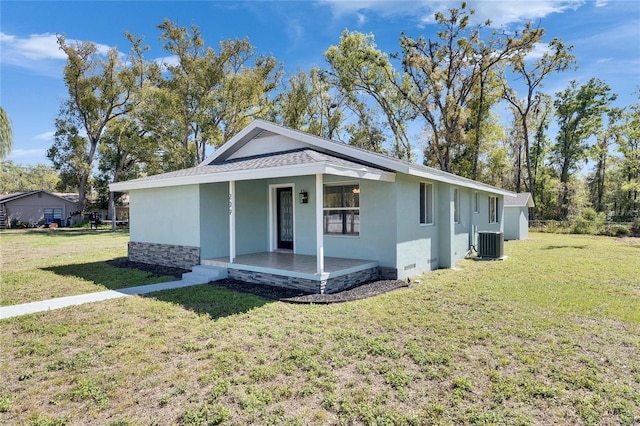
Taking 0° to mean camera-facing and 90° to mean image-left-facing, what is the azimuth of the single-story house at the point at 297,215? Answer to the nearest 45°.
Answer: approximately 45°

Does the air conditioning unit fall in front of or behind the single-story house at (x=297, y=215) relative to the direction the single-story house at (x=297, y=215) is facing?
behind

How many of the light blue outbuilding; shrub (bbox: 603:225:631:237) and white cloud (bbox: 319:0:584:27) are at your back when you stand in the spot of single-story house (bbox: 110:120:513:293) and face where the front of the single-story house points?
3

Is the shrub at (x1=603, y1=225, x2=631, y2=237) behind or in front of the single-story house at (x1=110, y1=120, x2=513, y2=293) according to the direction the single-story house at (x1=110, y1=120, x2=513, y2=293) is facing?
behind

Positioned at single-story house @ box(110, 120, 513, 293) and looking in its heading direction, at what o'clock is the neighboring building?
The neighboring building is roughly at 3 o'clock from the single-story house.

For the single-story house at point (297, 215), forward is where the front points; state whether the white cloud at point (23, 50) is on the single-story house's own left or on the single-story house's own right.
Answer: on the single-story house's own right

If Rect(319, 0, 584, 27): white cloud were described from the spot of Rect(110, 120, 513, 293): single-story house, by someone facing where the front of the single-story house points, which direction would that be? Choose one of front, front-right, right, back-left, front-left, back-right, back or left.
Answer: back

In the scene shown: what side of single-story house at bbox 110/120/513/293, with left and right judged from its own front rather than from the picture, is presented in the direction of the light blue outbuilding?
back
